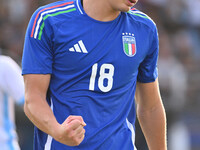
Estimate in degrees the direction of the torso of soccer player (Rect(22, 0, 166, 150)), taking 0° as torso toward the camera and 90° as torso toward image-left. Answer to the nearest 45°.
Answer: approximately 315°

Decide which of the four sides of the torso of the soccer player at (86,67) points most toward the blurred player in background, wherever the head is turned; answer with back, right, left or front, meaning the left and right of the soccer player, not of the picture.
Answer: back
